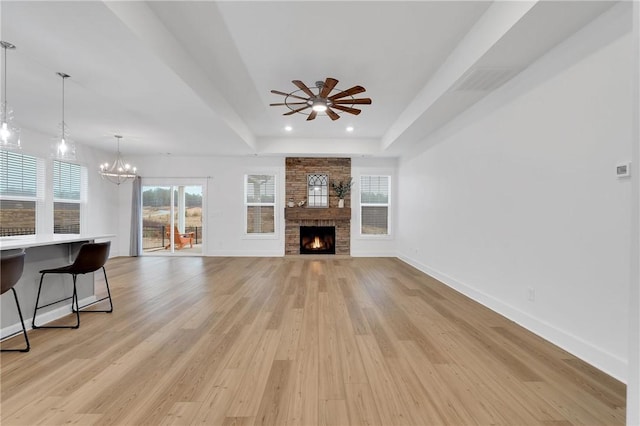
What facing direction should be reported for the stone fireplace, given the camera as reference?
facing the viewer

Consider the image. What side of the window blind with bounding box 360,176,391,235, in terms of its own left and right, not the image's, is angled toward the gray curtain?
right

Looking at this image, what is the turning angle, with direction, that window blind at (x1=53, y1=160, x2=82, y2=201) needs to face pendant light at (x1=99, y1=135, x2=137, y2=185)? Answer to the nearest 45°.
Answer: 0° — it already faces it

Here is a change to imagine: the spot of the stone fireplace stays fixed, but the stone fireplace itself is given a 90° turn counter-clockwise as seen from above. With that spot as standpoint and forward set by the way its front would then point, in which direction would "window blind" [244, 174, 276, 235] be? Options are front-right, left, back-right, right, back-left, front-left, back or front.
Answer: back

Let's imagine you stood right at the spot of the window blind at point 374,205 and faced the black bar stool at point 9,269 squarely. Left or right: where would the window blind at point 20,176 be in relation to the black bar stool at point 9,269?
right

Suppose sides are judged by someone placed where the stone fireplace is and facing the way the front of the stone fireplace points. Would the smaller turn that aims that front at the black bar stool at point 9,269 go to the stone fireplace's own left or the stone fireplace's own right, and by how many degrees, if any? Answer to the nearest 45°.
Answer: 0° — it already faces it

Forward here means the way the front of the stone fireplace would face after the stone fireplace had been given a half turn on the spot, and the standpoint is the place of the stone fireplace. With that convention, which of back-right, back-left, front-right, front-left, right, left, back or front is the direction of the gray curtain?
left

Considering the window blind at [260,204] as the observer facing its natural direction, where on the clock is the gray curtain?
The gray curtain is roughly at 3 o'clock from the window blind.

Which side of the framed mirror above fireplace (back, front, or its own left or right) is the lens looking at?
front

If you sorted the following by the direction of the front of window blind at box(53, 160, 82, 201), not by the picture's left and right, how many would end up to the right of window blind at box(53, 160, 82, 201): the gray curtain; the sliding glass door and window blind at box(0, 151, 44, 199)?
1

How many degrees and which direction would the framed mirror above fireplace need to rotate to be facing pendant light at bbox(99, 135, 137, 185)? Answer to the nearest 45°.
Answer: approximately 90° to its right

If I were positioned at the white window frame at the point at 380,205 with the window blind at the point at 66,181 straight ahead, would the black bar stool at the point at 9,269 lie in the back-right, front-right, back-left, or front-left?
front-left

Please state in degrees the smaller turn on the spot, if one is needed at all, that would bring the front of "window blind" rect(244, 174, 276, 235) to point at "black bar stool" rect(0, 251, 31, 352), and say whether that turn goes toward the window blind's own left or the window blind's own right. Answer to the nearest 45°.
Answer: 0° — it already faces it

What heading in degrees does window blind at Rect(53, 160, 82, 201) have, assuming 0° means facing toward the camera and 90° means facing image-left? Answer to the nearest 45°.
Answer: approximately 315°

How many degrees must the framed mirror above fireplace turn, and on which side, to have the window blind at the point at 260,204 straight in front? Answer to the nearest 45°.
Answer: approximately 90° to its right

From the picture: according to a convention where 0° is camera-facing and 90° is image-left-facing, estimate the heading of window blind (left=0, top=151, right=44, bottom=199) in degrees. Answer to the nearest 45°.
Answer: approximately 315°

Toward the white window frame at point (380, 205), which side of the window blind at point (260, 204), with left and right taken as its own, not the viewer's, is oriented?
left

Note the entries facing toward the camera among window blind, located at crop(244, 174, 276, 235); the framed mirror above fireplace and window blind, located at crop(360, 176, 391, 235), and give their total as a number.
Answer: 3

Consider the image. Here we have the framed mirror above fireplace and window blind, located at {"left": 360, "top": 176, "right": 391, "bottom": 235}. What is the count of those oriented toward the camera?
2
